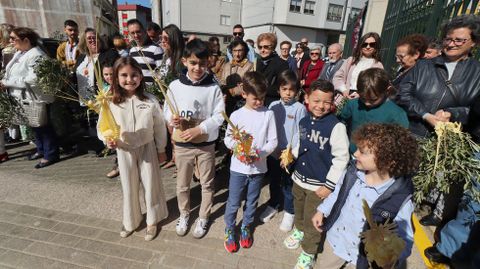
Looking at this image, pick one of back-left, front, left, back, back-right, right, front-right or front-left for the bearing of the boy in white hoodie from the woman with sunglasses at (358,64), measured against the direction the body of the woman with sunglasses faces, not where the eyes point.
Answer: front-right

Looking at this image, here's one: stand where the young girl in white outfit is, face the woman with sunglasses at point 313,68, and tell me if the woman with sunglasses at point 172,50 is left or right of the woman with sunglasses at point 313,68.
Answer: left

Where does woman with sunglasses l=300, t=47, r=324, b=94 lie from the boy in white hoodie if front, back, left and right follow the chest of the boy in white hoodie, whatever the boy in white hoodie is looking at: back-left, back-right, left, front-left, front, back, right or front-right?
back-left

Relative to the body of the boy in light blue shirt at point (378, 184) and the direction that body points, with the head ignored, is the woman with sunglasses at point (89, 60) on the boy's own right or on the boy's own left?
on the boy's own right

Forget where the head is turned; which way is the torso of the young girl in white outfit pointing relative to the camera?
toward the camera

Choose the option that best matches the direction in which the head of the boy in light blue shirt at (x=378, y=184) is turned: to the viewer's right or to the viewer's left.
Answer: to the viewer's left

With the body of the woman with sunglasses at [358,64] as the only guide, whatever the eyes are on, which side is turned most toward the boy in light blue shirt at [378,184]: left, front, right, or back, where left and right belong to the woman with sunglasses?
front

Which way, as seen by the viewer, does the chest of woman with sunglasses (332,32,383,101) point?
toward the camera

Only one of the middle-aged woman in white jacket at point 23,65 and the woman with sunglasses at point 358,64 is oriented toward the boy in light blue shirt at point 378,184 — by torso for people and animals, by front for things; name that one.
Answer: the woman with sunglasses

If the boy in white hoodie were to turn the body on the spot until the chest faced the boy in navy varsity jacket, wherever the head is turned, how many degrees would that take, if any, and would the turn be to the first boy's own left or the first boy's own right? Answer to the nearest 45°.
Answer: approximately 45° to the first boy's own left

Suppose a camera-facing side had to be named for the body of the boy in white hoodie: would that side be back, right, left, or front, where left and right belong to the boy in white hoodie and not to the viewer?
front

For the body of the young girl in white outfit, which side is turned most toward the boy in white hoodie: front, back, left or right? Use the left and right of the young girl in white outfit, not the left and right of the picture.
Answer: left

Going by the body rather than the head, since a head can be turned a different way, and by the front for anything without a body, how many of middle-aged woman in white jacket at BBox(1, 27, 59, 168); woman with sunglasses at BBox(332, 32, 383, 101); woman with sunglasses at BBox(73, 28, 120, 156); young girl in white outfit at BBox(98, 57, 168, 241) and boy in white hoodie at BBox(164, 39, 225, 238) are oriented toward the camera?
4
